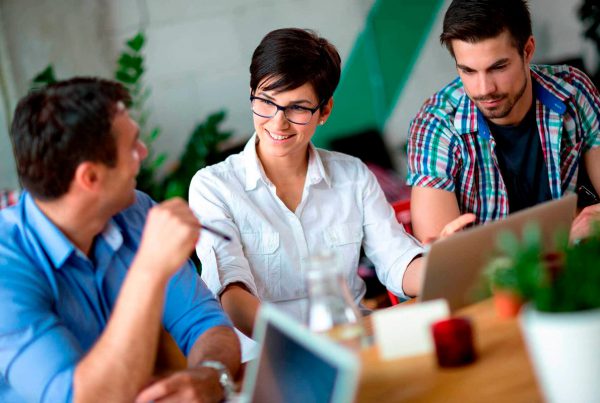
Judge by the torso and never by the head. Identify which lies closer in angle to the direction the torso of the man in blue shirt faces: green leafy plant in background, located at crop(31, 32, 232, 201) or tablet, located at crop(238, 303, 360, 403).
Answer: the tablet

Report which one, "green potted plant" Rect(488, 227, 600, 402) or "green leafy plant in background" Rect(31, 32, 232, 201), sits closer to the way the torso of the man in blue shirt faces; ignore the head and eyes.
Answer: the green potted plant

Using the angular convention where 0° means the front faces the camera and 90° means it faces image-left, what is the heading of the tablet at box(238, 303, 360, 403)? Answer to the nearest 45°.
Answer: approximately 45°

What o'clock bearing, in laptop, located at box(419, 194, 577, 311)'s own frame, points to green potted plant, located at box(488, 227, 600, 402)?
The green potted plant is roughly at 7 o'clock from the laptop.

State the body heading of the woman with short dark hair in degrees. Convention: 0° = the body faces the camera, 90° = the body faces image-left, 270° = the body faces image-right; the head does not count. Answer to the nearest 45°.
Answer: approximately 0°

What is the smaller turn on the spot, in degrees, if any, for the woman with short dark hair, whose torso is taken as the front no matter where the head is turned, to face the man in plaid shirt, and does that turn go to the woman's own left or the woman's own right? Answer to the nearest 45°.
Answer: approximately 135° to the woman's own left

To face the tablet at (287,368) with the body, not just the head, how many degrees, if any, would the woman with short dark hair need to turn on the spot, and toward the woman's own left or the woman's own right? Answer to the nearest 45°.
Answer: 0° — they already face it

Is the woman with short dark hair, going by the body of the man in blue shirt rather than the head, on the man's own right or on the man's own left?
on the man's own left

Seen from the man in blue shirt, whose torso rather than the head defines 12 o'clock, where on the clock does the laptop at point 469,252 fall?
The laptop is roughly at 11 o'clock from the man in blue shirt.

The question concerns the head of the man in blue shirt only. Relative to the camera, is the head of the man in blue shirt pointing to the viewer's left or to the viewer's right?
to the viewer's right

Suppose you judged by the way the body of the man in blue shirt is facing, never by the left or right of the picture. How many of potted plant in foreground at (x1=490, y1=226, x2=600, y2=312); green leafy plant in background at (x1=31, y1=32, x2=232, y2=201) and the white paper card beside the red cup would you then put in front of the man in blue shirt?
2

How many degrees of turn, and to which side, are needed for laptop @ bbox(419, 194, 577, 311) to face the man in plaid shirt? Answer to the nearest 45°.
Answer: approximately 45° to its right

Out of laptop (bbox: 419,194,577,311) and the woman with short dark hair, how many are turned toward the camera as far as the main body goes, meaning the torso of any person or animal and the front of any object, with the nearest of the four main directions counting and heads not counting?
1
